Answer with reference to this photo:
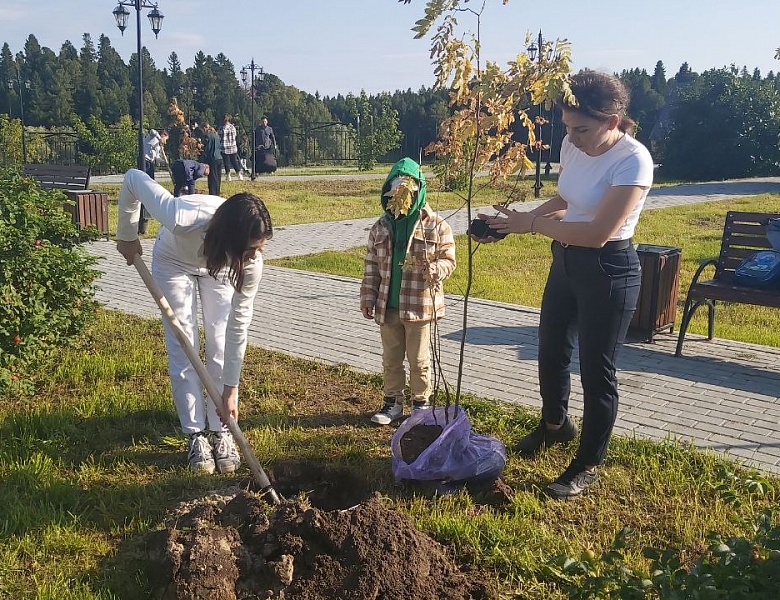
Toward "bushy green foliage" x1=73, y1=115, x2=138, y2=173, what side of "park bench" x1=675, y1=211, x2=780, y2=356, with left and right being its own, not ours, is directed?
right

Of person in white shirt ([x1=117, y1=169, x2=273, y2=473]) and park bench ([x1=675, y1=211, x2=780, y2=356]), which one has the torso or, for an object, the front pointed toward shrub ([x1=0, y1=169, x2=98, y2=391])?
the park bench

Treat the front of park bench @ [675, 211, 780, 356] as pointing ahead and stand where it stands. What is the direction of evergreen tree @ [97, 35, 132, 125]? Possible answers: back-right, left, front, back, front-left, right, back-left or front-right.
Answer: right

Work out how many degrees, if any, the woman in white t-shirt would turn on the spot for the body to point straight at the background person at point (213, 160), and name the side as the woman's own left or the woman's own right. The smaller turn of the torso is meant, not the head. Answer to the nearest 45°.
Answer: approximately 90° to the woman's own right

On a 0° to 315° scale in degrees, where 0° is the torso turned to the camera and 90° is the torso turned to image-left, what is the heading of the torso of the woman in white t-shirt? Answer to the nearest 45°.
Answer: approximately 45°

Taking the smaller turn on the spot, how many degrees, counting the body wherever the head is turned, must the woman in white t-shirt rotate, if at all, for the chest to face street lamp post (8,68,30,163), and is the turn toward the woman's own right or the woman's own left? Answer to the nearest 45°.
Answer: approximately 90° to the woman's own right

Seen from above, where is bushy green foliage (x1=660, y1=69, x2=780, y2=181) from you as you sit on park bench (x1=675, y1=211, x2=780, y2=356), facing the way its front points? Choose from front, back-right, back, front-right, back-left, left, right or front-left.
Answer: back-right

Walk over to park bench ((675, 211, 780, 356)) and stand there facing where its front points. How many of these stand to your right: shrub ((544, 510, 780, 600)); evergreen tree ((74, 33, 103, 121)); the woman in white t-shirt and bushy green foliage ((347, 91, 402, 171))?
2

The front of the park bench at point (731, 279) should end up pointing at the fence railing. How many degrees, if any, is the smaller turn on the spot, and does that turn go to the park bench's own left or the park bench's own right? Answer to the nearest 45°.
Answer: approximately 90° to the park bench's own right
